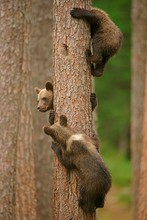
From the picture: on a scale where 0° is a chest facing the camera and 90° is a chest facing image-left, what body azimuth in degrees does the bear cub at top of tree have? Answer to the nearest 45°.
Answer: approximately 90°

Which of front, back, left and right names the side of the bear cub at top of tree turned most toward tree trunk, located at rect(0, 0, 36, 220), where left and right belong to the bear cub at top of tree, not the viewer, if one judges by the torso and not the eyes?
front

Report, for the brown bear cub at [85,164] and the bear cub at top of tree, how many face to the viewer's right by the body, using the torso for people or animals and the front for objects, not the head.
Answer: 0

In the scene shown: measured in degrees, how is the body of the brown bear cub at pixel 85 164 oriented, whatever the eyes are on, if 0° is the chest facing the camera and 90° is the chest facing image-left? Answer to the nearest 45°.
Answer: approximately 135°
